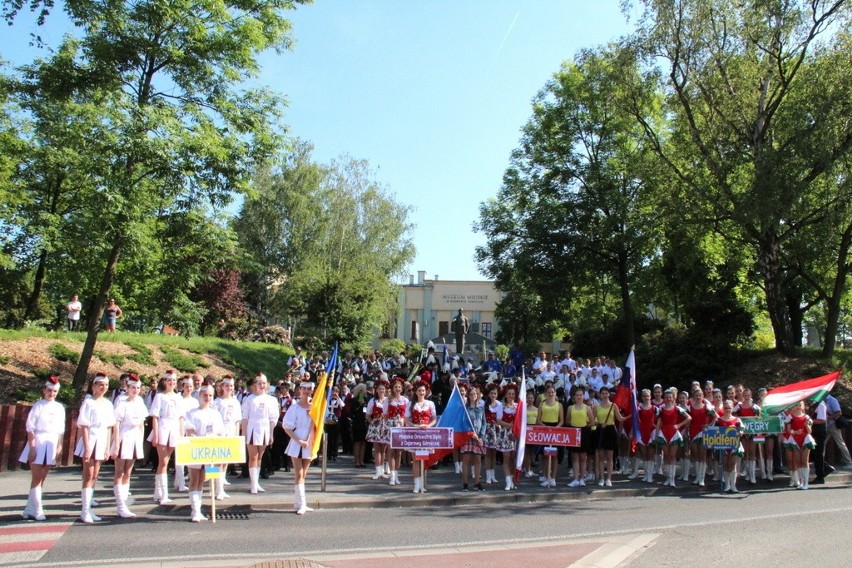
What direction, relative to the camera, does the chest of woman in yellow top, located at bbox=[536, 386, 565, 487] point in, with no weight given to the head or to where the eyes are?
toward the camera

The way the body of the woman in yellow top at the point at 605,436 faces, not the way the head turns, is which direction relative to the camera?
toward the camera

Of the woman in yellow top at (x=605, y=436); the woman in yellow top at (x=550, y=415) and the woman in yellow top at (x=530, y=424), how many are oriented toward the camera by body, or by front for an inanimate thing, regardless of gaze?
3

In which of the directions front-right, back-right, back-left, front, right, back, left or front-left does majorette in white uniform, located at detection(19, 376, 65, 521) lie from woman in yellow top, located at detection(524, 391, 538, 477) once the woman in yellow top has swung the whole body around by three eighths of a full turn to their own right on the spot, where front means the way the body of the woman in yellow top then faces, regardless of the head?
left

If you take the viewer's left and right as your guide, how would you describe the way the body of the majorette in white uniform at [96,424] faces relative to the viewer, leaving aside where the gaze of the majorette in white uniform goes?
facing the viewer and to the right of the viewer

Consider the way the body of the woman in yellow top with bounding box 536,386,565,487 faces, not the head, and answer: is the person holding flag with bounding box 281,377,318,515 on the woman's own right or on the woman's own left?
on the woman's own right

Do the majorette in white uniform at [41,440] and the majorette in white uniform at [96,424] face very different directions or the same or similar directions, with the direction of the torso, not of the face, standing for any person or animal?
same or similar directions

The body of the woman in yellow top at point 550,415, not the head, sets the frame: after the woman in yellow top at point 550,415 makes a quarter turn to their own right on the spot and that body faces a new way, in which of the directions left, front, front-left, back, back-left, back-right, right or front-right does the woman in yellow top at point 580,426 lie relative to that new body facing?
back

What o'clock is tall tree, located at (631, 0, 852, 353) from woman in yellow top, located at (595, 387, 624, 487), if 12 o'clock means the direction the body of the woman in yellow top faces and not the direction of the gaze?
The tall tree is roughly at 7 o'clock from the woman in yellow top.

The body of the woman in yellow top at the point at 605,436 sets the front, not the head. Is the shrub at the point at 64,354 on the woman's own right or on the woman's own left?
on the woman's own right

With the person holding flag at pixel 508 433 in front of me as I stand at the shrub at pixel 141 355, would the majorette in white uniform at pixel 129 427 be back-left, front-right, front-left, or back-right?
front-right

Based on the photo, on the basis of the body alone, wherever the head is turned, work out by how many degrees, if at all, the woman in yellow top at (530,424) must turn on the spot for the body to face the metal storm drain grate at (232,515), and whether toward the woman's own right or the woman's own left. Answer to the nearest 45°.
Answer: approximately 45° to the woman's own right

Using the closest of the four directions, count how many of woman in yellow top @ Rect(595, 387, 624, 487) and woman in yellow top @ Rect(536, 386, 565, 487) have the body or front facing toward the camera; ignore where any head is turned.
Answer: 2

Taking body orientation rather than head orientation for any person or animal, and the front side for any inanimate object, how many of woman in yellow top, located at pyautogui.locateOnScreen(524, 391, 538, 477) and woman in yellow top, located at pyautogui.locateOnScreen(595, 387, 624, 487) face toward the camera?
2

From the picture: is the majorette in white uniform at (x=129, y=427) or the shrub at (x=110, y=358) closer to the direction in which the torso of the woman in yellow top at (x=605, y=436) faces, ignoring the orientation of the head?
the majorette in white uniform
